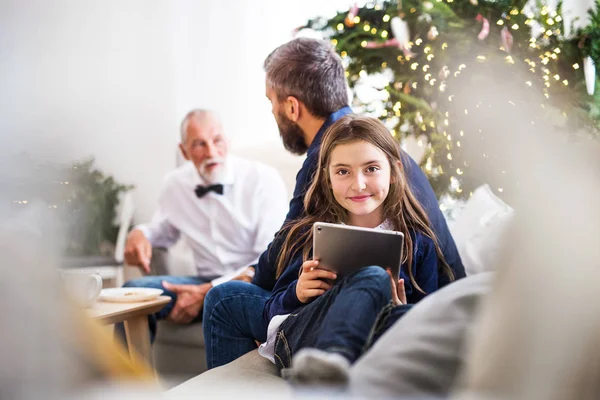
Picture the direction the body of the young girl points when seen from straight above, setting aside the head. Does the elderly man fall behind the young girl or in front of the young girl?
behind

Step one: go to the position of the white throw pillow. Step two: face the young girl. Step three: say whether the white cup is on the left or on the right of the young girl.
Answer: right

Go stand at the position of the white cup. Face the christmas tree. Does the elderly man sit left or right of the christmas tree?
left

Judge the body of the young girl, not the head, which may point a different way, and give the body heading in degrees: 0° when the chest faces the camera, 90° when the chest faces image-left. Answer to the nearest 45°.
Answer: approximately 0°

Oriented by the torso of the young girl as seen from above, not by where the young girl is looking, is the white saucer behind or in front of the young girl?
behind

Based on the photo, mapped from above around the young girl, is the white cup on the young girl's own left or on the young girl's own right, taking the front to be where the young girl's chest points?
on the young girl's own right

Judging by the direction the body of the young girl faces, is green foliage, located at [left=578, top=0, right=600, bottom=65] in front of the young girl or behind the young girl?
behind
